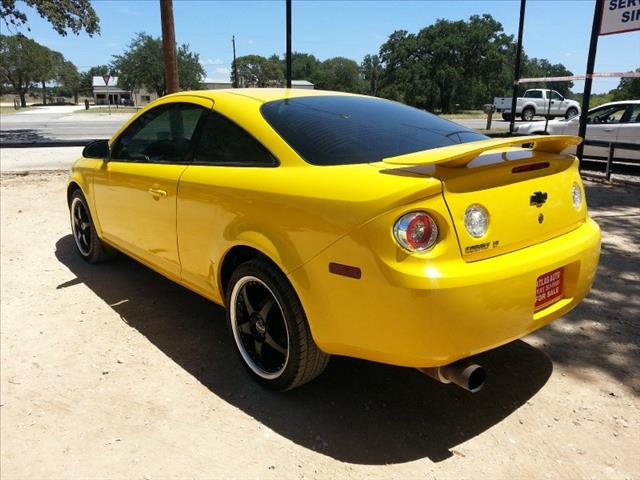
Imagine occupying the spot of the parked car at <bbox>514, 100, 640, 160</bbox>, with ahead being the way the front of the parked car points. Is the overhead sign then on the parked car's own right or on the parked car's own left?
on the parked car's own left

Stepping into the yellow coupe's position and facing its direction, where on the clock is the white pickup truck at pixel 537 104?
The white pickup truck is roughly at 2 o'clock from the yellow coupe.

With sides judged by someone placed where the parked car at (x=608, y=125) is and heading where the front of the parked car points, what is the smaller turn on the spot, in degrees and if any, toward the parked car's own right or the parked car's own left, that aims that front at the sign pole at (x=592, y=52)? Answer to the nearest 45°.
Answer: approximately 90° to the parked car's own left

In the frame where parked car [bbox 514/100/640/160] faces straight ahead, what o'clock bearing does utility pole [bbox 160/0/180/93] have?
The utility pole is roughly at 11 o'clock from the parked car.

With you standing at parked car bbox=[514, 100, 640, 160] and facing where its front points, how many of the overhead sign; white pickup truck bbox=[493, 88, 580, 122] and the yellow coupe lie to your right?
1

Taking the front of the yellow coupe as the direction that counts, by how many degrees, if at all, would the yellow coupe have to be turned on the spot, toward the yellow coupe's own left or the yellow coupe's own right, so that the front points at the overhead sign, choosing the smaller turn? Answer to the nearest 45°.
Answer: approximately 90° to the yellow coupe's own right

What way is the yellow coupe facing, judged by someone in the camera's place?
facing away from the viewer and to the left of the viewer

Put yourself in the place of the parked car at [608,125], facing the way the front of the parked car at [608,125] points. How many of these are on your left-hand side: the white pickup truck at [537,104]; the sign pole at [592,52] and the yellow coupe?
2

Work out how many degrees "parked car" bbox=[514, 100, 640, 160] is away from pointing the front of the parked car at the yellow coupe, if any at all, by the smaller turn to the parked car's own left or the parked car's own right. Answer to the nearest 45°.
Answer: approximately 90° to the parked car's own left

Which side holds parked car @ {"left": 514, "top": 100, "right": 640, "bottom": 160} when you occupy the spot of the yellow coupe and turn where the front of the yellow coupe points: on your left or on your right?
on your right

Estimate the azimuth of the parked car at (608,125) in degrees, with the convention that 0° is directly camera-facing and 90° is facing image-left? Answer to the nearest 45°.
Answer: approximately 90°
